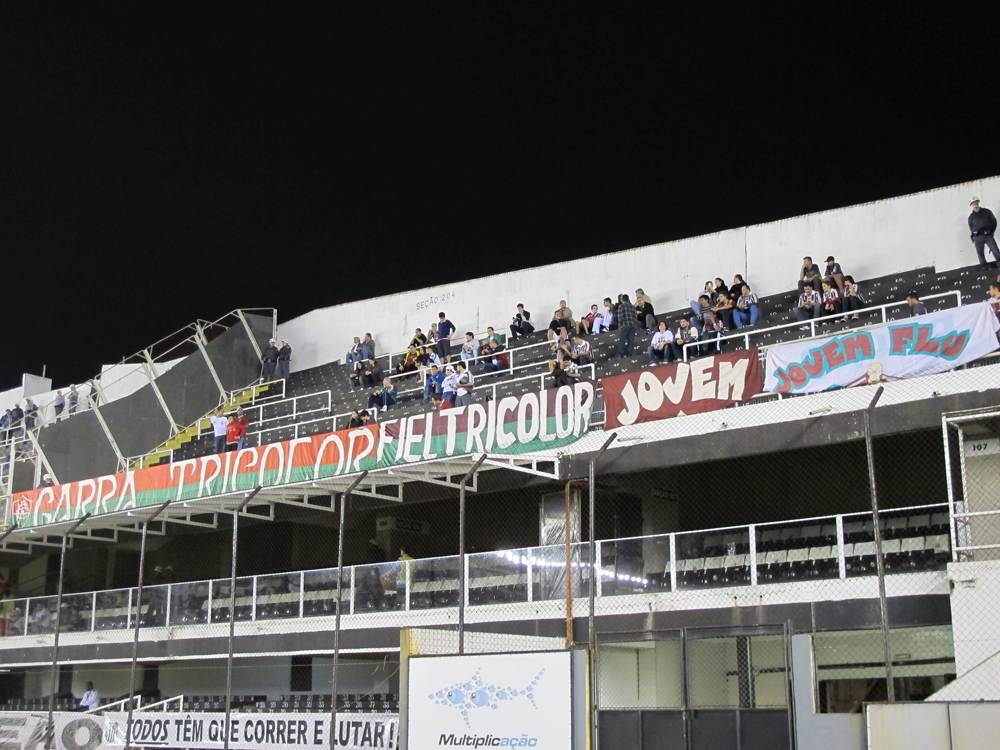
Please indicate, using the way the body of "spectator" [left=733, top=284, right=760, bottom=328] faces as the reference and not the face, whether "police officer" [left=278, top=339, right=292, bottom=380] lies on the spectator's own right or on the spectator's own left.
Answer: on the spectator's own right

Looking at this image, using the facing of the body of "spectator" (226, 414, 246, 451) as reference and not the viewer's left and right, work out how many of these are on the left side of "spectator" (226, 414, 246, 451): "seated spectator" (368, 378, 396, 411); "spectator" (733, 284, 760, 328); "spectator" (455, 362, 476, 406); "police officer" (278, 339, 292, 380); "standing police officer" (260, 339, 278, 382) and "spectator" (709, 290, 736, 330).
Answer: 4

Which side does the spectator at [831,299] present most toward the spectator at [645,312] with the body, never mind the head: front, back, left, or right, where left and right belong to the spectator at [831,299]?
right

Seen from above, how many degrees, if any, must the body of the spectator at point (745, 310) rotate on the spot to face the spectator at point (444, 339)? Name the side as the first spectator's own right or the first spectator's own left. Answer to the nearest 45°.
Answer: approximately 90° to the first spectator's own right

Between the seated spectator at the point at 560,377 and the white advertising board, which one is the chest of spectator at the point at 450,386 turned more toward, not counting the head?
the white advertising board

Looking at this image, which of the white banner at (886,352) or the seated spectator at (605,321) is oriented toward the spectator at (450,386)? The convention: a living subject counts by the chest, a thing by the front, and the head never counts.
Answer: the seated spectator at (605,321)

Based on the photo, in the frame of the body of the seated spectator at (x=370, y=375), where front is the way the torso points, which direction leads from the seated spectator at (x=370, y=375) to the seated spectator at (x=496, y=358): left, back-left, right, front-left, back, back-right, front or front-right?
left

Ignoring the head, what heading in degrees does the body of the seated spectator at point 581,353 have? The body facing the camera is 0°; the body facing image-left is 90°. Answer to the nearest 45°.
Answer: approximately 45°

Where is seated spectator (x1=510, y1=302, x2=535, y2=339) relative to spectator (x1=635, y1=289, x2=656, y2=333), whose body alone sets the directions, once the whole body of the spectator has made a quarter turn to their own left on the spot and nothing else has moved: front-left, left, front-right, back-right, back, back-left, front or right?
back

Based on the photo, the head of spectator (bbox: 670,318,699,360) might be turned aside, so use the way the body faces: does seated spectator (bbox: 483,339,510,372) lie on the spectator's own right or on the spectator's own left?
on the spectator's own right

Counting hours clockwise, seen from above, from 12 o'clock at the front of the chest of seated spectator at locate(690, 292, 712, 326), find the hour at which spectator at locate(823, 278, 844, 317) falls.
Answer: The spectator is roughly at 9 o'clock from the seated spectator.

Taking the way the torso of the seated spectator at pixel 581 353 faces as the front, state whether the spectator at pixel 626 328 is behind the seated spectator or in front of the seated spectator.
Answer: behind

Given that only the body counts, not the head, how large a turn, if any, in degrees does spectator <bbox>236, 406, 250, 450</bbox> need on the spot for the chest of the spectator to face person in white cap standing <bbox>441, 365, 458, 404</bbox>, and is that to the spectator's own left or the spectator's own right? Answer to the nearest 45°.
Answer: approximately 90° to the spectator's own left
